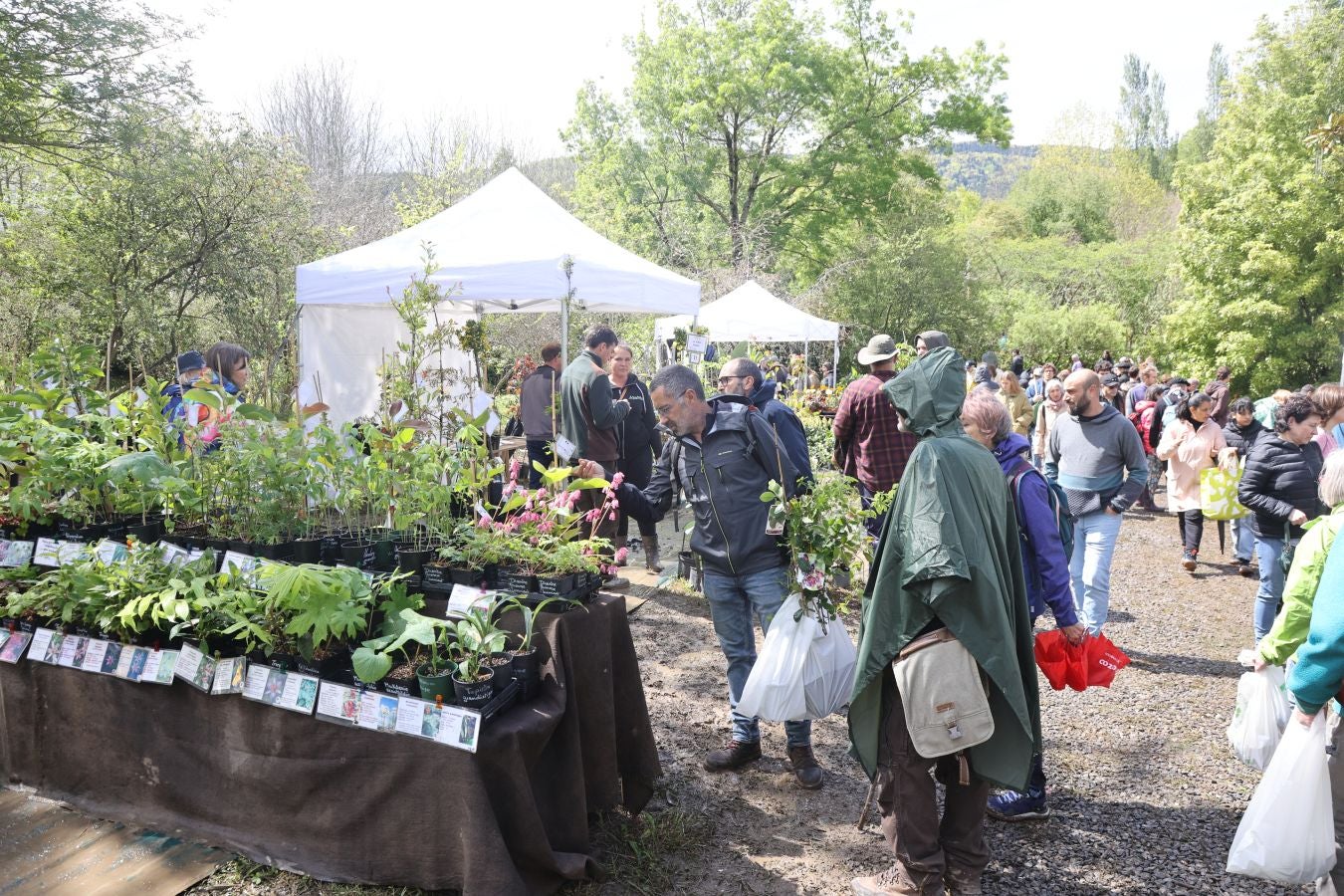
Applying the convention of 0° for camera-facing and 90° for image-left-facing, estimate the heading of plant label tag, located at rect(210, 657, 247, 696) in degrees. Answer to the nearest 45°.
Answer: approximately 0°

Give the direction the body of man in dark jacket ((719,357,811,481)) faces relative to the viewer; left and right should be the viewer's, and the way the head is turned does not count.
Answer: facing to the left of the viewer

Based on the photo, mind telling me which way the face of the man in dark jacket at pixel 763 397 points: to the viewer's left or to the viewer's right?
to the viewer's left

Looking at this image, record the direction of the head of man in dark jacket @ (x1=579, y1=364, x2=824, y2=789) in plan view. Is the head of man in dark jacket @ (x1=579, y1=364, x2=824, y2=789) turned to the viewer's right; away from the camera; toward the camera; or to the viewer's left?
to the viewer's left

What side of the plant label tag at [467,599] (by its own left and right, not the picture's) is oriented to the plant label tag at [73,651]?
right

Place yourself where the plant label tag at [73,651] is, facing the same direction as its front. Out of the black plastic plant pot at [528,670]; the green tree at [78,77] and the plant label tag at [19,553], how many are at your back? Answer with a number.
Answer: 2
